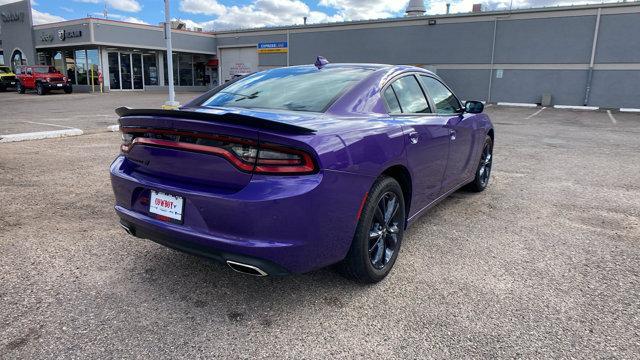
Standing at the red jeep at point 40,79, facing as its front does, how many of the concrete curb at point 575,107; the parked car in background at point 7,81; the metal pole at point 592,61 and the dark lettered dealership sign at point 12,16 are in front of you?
2

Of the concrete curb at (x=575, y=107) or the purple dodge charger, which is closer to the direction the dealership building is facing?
the purple dodge charger

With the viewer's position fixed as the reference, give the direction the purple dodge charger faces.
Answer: facing away from the viewer and to the right of the viewer

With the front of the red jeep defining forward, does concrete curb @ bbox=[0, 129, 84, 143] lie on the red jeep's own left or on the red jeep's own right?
on the red jeep's own right

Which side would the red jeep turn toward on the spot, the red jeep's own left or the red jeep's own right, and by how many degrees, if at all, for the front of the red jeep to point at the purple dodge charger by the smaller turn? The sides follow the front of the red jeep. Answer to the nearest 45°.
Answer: approximately 45° to the red jeep's own right

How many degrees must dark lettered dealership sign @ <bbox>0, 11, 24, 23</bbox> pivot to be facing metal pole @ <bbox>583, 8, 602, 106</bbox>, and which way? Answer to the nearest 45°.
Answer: approximately 45° to its left

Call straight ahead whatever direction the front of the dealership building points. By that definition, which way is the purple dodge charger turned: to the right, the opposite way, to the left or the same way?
the opposite way

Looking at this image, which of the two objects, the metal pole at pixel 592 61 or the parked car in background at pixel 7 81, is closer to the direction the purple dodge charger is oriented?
the metal pole
